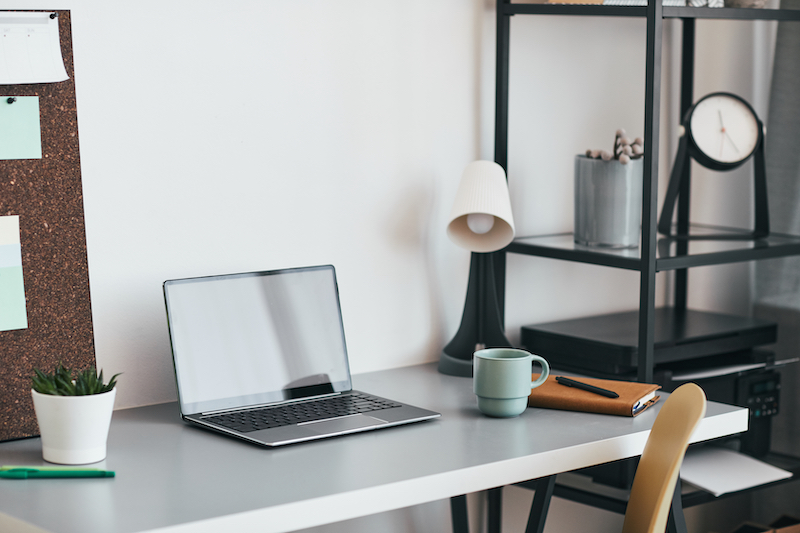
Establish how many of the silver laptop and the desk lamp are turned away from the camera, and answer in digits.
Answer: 0

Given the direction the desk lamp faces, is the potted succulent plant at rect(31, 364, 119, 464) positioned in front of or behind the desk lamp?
in front

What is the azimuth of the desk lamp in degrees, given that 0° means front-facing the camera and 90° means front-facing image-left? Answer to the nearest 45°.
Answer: approximately 0°

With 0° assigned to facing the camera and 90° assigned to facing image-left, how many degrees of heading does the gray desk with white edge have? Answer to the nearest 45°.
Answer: approximately 315°

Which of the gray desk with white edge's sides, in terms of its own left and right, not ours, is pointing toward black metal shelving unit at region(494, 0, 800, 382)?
left

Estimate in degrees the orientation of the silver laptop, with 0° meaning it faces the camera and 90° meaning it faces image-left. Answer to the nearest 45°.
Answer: approximately 315°

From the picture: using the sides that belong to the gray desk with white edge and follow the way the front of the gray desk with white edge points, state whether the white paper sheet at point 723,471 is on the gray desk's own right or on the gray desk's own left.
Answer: on the gray desk's own left
